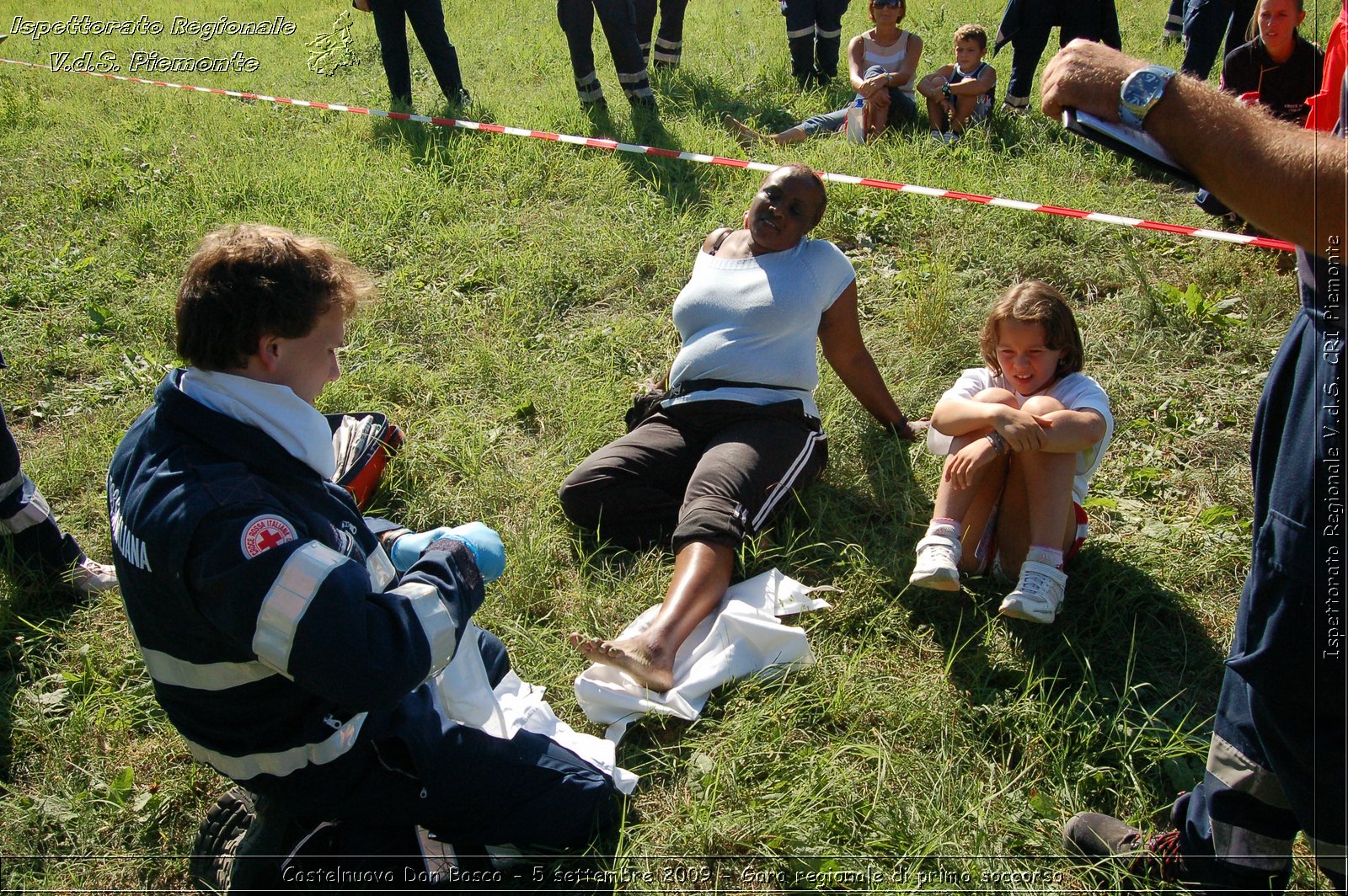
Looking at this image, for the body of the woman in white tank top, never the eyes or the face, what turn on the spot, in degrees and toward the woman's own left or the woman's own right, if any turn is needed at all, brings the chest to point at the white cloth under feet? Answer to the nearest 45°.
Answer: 0° — they already face it

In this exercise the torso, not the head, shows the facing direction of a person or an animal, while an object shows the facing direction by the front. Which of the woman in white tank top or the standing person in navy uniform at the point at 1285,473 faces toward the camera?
the woman in white tank top

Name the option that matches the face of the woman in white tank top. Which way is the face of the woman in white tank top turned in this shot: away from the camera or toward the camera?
toward the camera

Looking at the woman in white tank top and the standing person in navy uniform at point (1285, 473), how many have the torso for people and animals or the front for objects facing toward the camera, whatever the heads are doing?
1

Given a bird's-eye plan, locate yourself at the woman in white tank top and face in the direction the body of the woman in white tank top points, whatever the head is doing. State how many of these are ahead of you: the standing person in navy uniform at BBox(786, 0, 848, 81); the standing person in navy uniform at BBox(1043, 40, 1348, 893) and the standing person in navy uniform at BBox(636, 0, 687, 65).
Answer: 1

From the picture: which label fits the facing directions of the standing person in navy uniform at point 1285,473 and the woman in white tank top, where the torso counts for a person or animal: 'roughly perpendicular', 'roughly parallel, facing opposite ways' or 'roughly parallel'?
roughly perpendicular

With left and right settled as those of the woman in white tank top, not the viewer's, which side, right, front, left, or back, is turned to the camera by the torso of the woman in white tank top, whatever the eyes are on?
front

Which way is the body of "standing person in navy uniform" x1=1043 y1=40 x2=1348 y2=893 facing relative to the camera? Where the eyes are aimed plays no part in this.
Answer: to the viewer's left

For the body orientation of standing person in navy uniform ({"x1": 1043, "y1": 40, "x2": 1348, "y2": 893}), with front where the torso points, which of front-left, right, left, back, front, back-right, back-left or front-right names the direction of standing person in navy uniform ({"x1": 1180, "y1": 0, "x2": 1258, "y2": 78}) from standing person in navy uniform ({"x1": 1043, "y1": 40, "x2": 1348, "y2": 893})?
right
